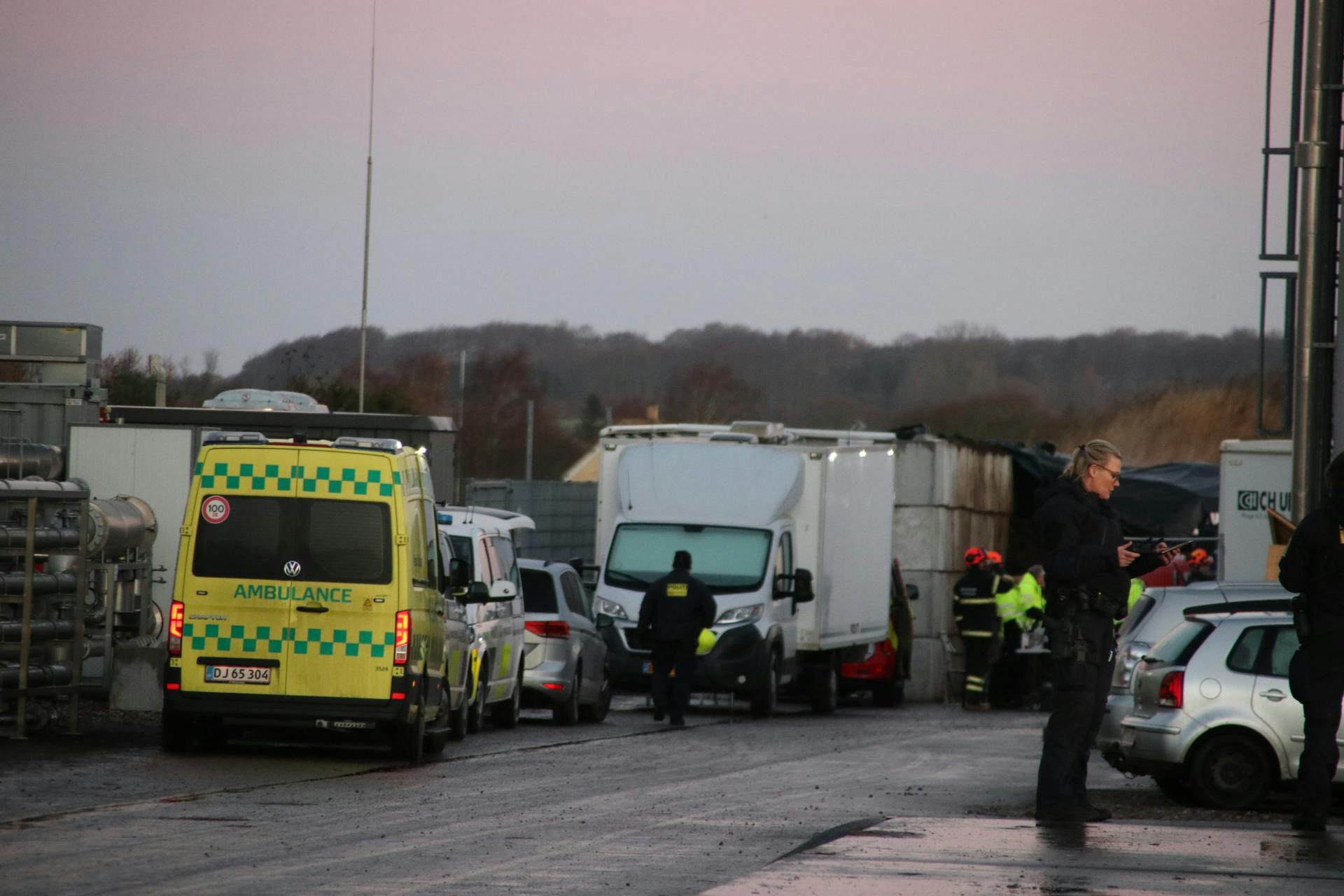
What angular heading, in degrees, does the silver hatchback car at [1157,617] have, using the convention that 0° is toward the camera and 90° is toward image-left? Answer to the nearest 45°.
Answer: approximately 225°

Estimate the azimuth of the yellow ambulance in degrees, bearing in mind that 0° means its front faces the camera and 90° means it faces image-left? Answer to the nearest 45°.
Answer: approximately 180°

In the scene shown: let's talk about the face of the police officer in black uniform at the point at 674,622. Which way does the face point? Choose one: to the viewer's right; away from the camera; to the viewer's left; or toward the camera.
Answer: away from the camera

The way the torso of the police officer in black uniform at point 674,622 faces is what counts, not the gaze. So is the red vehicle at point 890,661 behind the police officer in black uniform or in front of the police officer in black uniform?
in front

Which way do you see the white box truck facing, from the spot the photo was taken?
facing the viewer

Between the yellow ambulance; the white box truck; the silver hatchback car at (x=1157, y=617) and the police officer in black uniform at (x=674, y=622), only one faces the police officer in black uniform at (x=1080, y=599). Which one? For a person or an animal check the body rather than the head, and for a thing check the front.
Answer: the white box truck

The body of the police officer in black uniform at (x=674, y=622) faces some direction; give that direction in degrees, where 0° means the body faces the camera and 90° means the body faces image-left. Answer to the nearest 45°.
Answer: approximately 180°

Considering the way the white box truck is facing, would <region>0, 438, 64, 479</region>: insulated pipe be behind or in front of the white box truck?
in front

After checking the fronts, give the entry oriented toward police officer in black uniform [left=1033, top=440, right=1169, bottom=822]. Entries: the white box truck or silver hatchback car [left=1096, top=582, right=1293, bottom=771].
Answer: the white box truck

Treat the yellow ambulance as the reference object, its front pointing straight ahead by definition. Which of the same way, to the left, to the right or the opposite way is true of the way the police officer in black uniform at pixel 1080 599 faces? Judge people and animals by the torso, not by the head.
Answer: to the right

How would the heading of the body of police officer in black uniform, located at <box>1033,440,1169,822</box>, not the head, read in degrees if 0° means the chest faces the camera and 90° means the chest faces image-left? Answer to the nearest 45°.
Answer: approximately 270°

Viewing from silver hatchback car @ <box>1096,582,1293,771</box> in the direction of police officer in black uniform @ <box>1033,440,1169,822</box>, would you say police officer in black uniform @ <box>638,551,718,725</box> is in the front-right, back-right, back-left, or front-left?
back-right

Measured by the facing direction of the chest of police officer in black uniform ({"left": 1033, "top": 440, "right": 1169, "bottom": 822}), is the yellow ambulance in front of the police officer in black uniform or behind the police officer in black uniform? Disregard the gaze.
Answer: behind
